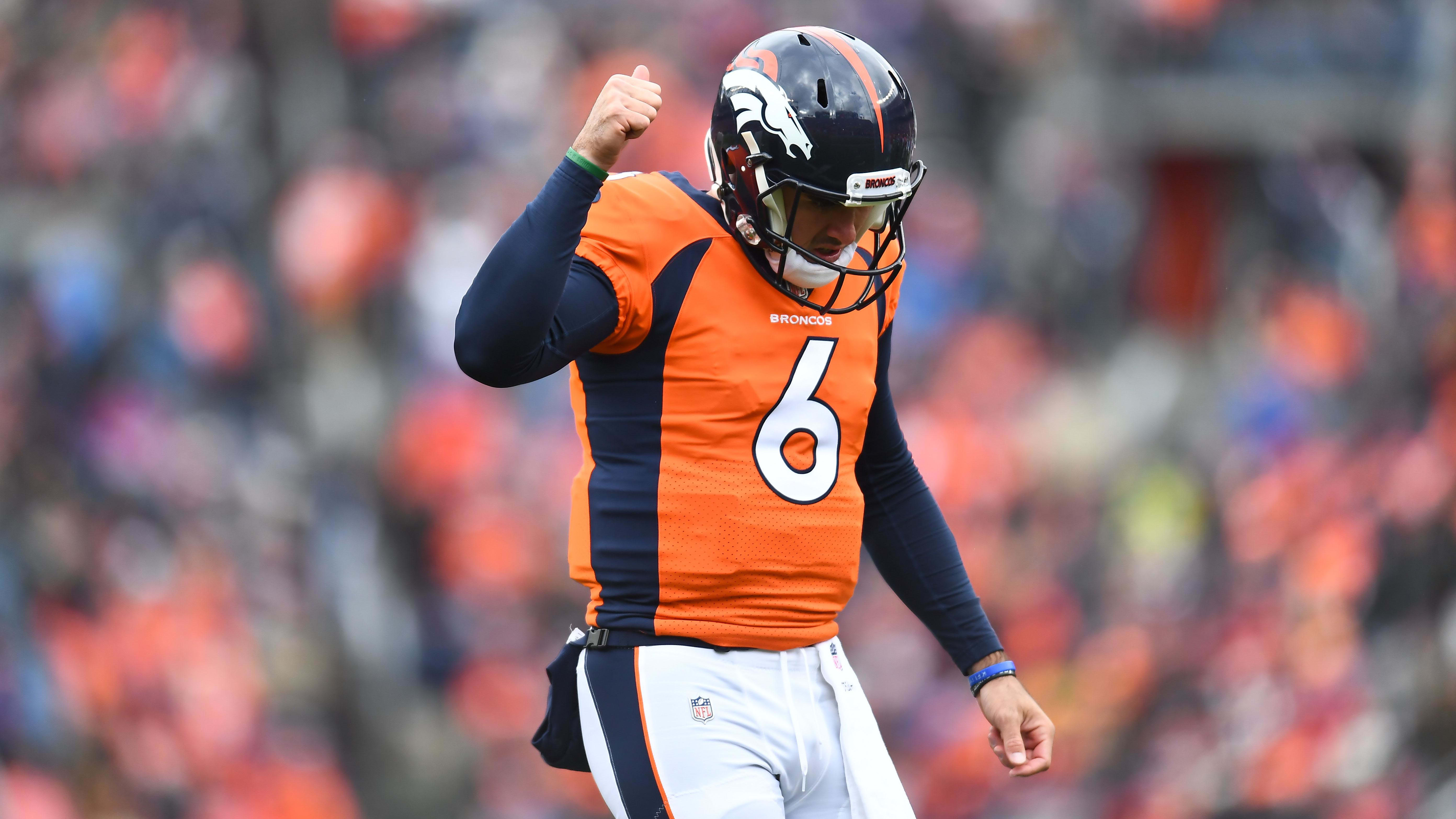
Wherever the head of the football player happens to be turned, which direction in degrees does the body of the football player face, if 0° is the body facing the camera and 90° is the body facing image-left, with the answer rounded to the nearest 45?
approximately 315°

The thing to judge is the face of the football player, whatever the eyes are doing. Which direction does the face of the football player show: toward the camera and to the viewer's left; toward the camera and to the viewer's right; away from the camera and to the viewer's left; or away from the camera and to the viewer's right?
toward the camera and to the viewer's right
